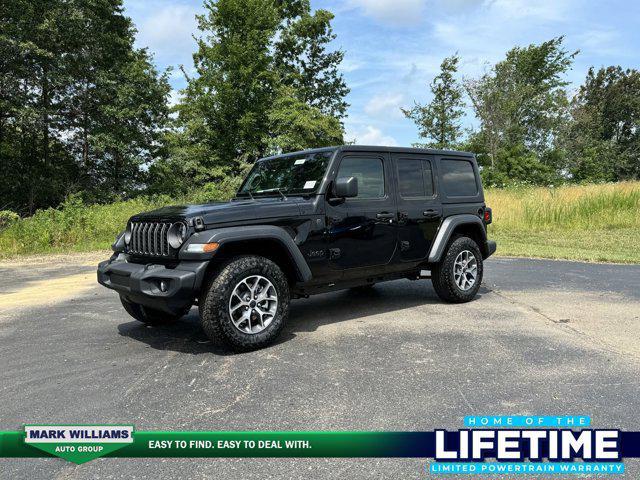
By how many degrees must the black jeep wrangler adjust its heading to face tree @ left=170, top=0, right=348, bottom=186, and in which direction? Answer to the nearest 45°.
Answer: approximately 135° to its right

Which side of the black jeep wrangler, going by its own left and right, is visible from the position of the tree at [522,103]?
back

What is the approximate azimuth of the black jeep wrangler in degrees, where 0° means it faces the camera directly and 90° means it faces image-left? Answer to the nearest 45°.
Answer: approximately 45°

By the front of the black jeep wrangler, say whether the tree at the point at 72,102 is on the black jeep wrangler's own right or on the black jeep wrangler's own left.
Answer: on the black jeep wrangler's own right

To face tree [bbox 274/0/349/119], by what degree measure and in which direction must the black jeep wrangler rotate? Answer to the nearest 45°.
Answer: approximately 135° to its right
